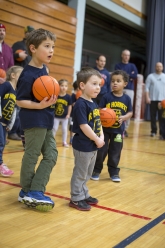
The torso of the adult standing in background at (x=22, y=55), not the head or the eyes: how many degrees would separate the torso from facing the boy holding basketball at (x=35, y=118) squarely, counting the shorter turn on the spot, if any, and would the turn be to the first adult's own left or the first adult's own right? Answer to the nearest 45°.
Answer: approximately 45° to the first adult's own right

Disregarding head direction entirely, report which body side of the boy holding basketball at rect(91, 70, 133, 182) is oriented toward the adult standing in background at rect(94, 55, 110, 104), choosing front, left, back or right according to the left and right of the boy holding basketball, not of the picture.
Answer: back

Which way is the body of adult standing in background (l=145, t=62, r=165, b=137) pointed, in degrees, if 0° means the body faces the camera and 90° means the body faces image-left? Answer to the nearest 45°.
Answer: approximately 0°

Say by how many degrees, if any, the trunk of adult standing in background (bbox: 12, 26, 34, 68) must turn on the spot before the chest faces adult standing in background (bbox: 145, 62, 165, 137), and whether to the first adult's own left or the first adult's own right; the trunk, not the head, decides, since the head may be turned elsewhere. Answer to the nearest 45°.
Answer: approximately 90° to the first adult's own left

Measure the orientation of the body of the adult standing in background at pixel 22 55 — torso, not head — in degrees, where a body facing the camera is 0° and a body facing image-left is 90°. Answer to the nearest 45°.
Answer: approximately 315°

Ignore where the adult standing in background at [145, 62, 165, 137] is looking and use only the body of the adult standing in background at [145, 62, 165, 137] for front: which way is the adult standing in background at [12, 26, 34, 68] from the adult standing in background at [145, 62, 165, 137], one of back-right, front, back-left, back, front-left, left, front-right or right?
front-right

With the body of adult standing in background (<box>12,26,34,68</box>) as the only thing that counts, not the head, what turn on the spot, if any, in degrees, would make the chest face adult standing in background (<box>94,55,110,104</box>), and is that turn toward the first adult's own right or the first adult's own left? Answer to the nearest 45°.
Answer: approximately 90° to the first adult's own left

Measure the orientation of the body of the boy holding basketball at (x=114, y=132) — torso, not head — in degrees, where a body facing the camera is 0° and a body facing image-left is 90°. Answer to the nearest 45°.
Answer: approximately 0°

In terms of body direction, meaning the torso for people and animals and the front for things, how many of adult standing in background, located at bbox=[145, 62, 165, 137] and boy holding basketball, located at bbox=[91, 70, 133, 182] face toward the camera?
2
